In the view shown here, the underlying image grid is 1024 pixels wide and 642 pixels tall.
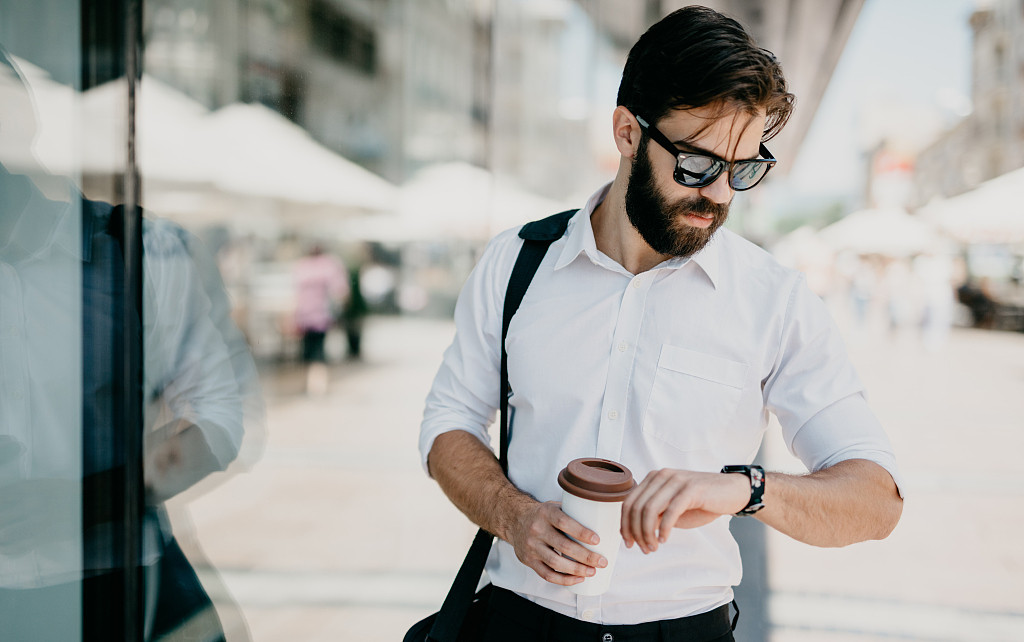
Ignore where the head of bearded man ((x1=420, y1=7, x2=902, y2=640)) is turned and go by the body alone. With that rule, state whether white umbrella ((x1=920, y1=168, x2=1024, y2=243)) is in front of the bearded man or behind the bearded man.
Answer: behind

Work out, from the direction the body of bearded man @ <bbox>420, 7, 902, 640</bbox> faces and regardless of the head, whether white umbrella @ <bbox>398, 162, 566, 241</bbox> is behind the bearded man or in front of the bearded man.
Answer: behind

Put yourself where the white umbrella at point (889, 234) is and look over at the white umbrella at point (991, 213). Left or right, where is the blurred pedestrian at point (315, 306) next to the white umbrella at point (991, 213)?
right

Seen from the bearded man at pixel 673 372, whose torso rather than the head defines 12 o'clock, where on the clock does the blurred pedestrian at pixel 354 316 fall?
The blurred pedestrian is roughly at 5 o'clock from the bearded man.

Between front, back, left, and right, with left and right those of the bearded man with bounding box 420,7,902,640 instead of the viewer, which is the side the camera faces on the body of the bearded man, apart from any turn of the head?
front

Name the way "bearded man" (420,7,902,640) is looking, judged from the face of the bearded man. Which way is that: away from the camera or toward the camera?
toward the camera

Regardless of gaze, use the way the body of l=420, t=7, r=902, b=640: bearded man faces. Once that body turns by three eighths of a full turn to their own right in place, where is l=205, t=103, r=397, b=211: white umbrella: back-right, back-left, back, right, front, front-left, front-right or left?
front
